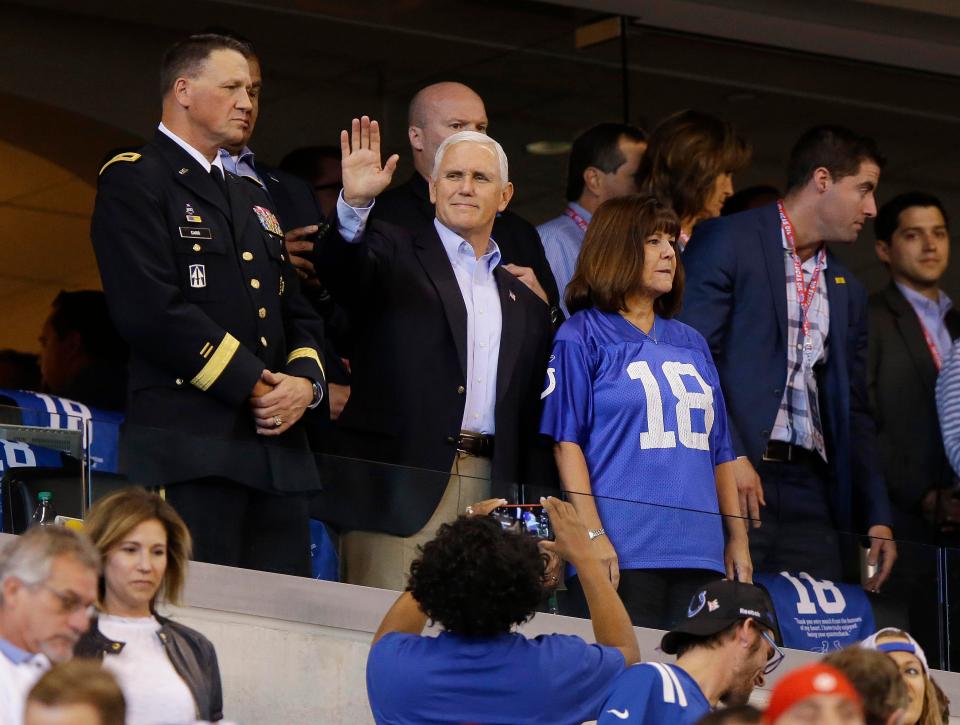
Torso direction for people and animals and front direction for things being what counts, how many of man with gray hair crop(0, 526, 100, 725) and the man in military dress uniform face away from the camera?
0

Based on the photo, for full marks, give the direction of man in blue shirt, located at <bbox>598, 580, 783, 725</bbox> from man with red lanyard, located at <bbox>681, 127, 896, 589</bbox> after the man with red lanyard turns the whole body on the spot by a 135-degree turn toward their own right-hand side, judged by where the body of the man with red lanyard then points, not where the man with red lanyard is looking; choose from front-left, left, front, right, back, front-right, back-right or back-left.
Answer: left

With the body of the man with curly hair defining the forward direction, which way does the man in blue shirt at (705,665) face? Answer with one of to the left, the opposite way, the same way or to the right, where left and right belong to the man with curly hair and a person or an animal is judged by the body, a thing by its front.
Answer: to the right

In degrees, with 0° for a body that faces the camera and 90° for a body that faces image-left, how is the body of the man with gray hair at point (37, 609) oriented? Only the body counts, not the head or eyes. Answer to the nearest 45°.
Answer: approximately 315°

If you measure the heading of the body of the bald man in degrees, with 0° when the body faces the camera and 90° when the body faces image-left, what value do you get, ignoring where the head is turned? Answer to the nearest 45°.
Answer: approximately 315°

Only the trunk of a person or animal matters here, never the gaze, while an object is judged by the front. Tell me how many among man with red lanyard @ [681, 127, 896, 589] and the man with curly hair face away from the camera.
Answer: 1

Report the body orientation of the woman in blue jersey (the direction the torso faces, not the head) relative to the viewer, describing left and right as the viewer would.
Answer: facing the viewer and to the right of the viewer

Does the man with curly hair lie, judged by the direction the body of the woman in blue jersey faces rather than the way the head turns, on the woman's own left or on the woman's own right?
on the woman's own right

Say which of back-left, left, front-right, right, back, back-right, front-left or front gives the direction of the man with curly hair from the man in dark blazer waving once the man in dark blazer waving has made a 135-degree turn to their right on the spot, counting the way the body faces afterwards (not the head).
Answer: left

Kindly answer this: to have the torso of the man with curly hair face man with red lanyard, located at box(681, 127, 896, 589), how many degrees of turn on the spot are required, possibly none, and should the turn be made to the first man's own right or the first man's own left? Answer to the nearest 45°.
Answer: approximately 45° to the first man's own right

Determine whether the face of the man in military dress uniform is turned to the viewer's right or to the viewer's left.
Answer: to the viewer's right

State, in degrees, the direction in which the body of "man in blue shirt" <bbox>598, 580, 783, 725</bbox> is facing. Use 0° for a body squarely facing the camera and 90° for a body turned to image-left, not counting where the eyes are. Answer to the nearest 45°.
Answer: approximately 270°

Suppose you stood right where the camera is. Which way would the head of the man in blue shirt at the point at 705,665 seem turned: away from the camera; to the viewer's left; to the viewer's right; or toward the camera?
to the viewer's right
